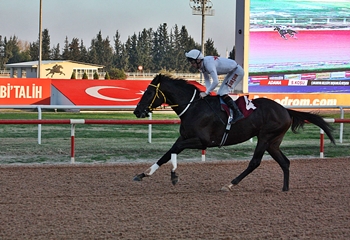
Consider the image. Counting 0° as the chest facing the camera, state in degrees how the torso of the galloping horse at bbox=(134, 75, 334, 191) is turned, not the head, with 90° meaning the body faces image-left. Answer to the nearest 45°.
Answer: approximately 90°

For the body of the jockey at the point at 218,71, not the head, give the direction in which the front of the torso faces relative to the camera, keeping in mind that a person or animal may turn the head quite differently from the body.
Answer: to the viewer's left

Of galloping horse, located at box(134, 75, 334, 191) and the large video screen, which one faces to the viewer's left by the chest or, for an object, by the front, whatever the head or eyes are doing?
the galloping horse

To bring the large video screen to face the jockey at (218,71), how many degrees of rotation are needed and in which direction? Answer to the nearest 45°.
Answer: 0° — it already faces them

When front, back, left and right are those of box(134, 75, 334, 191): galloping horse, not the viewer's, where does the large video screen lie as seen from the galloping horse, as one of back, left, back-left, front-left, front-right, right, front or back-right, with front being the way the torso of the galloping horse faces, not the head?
right

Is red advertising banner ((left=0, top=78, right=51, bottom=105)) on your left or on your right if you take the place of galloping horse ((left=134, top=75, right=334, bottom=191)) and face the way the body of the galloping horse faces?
on your right

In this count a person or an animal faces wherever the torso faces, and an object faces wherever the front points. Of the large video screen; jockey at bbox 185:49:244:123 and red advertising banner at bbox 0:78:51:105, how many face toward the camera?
2
